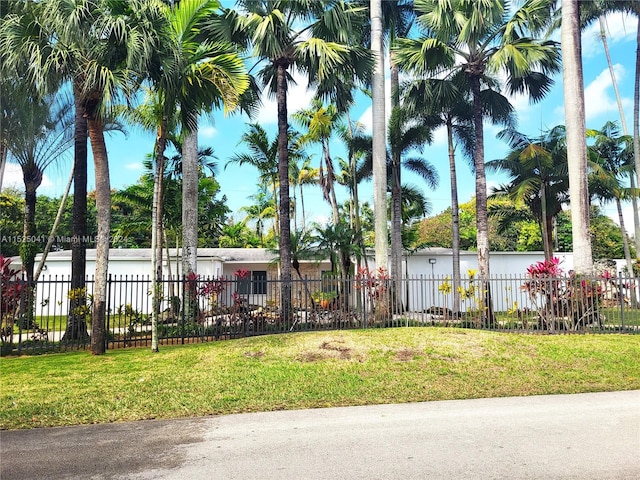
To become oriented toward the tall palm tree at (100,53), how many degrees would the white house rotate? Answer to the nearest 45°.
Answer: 0° — it already faces it

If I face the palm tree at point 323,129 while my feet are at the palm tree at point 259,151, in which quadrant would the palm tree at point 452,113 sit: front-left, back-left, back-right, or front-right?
front-right

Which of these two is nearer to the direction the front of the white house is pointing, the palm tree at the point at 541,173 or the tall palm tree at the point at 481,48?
the tall palm tree

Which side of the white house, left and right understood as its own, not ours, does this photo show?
front

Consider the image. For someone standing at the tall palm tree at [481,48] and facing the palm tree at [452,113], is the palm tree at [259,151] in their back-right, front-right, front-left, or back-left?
front-left

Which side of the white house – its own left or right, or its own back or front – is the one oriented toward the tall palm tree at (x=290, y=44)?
front

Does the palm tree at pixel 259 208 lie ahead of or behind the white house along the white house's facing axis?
behind

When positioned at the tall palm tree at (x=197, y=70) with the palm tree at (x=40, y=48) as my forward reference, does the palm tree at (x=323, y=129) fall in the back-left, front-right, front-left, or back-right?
back-right

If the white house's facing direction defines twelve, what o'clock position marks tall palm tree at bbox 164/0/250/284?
The tall palm tree is roughly at 12 o'clock from the white house.

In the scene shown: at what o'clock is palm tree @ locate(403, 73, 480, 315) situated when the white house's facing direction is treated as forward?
The palm tree is roughly at 10 o'clock from the white house.

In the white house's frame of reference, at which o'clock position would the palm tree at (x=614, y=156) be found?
The palm tree is roughly at 9 o'clock from the white house.
